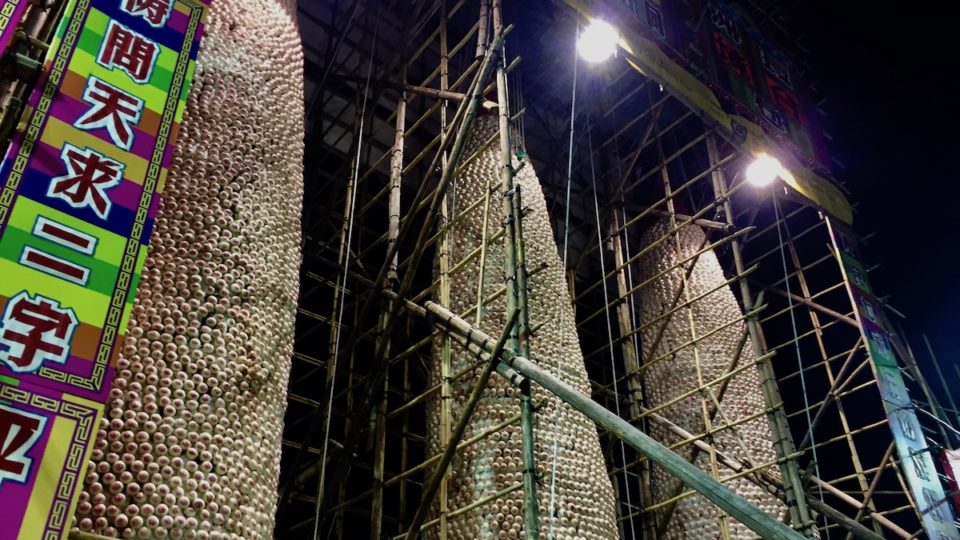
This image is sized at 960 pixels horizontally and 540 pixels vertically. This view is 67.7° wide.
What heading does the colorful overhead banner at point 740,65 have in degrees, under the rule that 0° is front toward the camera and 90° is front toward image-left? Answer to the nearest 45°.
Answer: approximately 315°

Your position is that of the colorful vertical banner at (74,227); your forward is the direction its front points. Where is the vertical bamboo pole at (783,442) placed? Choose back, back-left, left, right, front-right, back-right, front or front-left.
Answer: left

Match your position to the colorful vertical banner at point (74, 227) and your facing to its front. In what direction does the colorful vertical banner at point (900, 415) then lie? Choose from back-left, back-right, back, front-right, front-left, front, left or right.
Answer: left

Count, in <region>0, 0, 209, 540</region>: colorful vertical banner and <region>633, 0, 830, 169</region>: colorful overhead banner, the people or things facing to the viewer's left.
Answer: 0

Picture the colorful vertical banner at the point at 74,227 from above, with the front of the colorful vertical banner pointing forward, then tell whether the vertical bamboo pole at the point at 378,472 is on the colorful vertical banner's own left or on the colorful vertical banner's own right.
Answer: on the colorful vertical banner's own left

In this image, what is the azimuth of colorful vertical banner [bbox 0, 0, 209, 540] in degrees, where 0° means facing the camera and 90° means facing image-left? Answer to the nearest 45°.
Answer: approximately 0°

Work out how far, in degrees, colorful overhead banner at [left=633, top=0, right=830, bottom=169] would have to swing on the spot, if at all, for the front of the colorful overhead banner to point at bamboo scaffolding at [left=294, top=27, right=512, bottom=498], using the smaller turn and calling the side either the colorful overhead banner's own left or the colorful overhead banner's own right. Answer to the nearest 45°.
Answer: approximately 90° to the colorful overhead banner's own right
